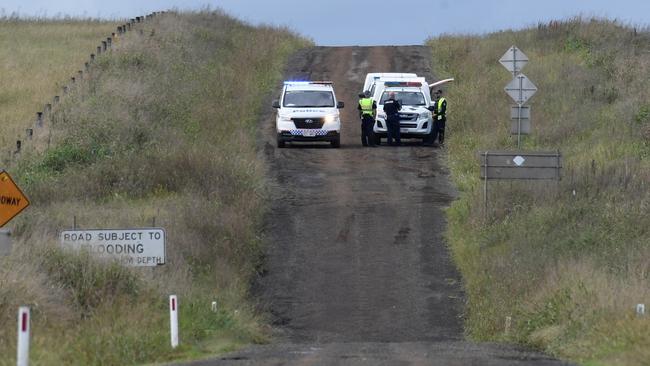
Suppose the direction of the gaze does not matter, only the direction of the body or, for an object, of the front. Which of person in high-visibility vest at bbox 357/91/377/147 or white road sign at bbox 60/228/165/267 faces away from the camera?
the person in high-visibility vest

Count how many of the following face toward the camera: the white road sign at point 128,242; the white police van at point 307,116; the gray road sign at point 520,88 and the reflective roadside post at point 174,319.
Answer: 3

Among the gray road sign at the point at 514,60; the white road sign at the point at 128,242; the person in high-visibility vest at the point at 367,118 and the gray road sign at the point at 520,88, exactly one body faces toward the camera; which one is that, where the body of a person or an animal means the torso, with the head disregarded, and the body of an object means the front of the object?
the white road sign at the point at 128,242

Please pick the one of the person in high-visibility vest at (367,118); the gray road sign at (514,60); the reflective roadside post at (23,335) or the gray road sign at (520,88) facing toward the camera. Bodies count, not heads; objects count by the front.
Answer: the reflective roadside post

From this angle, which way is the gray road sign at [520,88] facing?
away from the camera

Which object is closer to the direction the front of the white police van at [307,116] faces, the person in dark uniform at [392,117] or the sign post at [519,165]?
the sign post

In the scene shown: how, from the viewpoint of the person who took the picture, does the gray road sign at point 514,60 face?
facing away from the viewer

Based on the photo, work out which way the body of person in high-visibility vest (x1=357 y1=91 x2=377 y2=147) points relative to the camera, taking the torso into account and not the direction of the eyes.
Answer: away from the camera

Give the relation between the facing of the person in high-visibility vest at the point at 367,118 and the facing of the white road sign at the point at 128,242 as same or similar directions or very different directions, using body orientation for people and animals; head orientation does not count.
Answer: very different directions

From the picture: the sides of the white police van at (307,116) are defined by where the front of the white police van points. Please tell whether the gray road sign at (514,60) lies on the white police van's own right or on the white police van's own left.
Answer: on the white police van's own left

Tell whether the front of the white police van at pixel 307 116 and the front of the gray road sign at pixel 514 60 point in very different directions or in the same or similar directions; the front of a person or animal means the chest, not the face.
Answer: very different directions

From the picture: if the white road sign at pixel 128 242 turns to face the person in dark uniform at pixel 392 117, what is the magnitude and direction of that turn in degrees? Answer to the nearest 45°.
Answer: approximately 135° to its left
